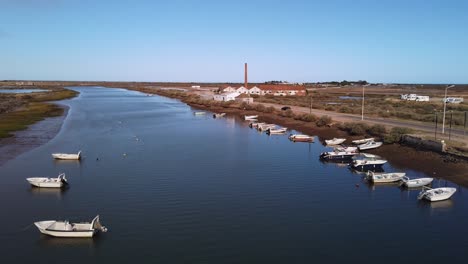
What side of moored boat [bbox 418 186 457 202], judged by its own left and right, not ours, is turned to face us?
right

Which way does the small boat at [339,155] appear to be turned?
to the viewer's right

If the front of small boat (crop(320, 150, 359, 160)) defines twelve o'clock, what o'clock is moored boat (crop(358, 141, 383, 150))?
The moored boat is roughly at 10 o'clock from the small boat.

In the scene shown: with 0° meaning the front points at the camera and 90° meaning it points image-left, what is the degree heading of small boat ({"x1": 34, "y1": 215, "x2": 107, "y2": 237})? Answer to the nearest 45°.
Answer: approximately 90°

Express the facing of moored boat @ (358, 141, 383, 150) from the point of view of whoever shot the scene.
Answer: facing to the right of the viewer

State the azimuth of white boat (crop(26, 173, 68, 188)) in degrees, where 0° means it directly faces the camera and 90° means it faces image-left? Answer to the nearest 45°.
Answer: approximately 90°

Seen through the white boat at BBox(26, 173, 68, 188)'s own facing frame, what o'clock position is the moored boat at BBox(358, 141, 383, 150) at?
The moored boat is roughly at 6 o'clock from the white boat.

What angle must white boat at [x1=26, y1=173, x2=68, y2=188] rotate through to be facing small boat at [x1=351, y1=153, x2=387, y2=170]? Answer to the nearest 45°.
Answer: approximately 180°

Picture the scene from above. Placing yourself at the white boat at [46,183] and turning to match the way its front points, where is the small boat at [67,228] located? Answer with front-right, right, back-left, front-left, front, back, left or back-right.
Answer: left

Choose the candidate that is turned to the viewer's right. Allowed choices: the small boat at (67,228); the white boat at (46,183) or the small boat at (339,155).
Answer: the small boat at (339,155)

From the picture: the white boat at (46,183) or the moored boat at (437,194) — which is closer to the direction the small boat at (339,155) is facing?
the moored boat

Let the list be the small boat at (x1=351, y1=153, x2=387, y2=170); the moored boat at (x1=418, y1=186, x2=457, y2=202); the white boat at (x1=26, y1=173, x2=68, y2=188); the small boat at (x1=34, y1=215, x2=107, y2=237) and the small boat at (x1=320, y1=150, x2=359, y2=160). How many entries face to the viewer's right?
3

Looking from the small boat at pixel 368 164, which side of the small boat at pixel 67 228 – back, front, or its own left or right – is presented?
back

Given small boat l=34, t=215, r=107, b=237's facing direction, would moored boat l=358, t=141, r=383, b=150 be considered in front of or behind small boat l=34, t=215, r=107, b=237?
behind
